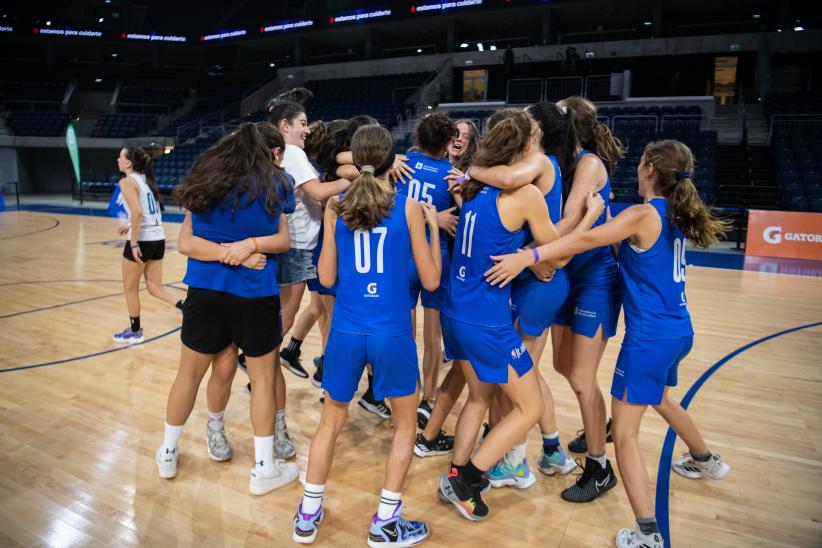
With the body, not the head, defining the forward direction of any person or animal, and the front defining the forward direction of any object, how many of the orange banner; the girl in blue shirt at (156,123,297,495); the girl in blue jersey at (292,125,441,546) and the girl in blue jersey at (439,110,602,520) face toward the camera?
1

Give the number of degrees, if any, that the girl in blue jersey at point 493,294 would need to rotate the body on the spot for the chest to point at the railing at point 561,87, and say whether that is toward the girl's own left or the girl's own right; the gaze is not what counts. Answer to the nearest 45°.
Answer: approximately 45° to the girl's own left

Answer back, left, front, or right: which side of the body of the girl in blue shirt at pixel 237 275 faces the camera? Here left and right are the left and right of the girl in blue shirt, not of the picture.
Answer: back

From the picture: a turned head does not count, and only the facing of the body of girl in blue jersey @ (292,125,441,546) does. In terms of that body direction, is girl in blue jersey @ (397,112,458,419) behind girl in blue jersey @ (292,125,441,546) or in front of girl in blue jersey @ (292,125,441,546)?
in front

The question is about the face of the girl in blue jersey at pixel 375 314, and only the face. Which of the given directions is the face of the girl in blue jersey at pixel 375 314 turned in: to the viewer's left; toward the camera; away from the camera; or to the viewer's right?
away from the camera

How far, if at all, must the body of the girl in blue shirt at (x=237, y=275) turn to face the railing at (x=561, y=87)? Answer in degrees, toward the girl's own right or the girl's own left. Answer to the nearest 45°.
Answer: approximately 45° to the girl's own right

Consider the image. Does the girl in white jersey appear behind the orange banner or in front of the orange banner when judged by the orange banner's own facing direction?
in front

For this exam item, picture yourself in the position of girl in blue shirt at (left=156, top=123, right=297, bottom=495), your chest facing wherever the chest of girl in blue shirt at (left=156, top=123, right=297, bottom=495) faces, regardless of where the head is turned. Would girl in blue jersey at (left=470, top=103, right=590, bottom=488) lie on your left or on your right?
on your right

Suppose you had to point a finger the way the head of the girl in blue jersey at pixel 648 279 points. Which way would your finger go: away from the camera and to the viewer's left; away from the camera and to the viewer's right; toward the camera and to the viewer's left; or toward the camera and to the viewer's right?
away from the camera and to the viewer's left

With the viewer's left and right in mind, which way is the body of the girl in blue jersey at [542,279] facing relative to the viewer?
facing to the left of the viewer

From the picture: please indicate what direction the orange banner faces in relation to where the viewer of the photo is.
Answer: facing the viewer

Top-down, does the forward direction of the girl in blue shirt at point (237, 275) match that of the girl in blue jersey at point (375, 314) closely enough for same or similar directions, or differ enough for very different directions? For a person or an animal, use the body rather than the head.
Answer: same or similar directions
